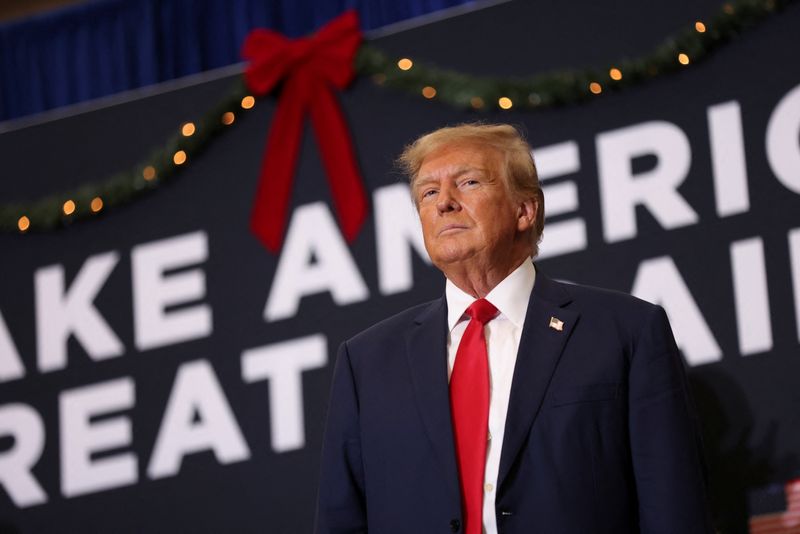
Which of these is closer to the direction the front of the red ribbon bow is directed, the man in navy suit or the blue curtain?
the man in navy suit

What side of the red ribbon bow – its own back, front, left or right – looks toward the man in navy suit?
front

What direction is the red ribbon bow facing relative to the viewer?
toward the camera
